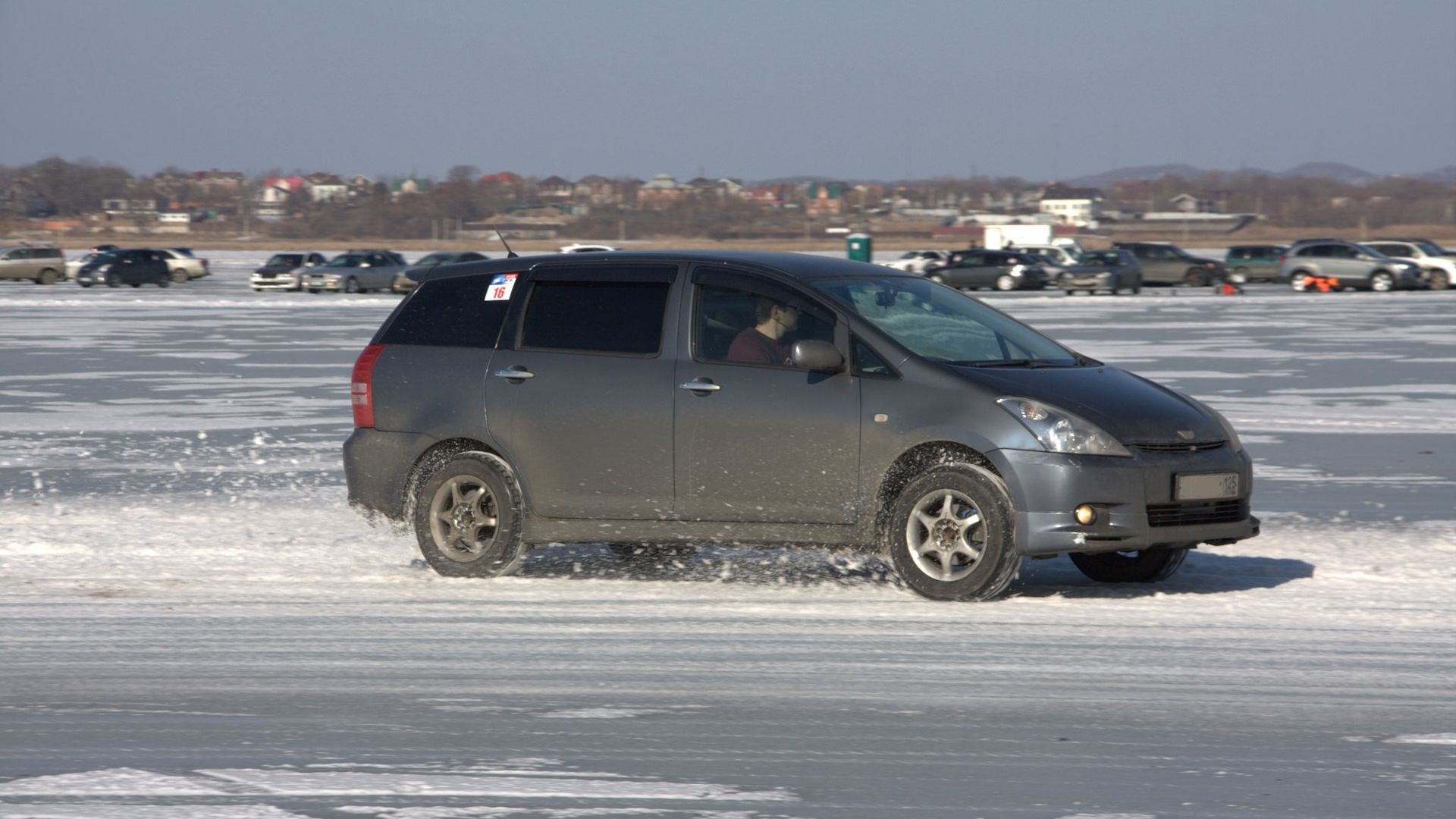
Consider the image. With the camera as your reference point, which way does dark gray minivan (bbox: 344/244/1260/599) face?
facing the viewer and to the right of the viewer
